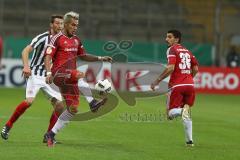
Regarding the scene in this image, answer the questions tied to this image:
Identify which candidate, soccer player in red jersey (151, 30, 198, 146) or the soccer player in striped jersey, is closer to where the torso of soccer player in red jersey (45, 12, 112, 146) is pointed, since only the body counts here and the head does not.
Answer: the soccer player in red jersey

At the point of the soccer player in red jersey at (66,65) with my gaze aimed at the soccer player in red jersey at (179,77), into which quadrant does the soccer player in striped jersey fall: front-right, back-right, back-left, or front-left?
back-left

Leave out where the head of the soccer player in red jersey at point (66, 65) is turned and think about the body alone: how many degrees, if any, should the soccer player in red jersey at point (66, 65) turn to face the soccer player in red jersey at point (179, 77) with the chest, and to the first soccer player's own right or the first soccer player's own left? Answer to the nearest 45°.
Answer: approximately 45° to the first soccer player's own left

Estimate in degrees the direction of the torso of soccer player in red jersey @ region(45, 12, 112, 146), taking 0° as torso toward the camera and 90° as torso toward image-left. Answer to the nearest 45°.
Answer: approximately 315°
